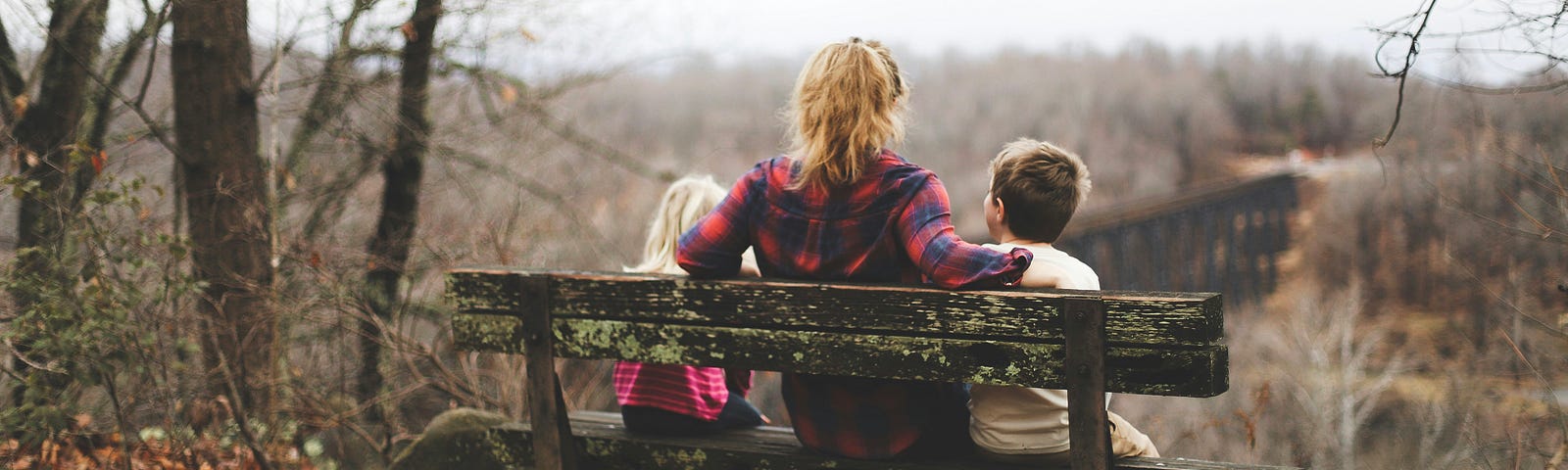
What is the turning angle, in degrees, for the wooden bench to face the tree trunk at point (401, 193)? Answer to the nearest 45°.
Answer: approximately 45° to its left

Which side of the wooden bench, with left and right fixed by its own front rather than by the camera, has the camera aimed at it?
back

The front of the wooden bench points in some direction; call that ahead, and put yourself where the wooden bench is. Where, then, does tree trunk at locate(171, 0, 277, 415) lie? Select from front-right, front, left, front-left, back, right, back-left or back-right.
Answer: front-left

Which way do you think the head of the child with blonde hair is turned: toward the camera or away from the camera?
away from the camera

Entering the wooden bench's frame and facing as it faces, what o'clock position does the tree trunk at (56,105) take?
The tree trunk is roughly at 10 o'clock from the wooden bench.

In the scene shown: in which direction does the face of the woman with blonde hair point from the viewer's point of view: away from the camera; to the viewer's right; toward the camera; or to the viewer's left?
away from the camera

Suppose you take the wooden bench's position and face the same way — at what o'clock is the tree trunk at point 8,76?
The tree trunk is roughly at 10 o'clock from the wooden bench.
